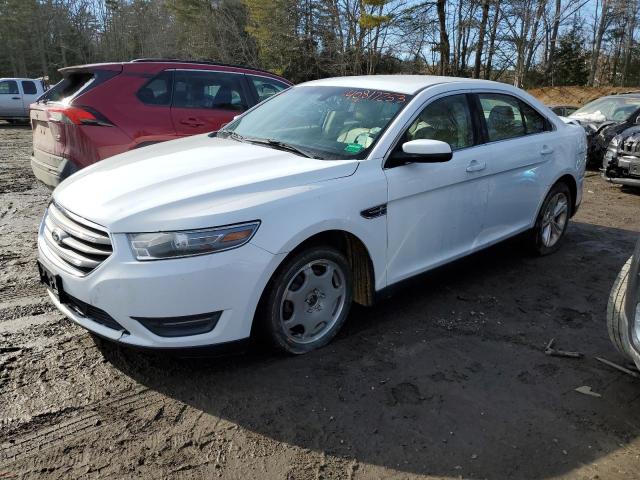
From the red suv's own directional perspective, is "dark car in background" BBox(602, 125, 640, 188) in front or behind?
in front

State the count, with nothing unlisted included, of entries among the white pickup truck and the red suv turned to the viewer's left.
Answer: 1

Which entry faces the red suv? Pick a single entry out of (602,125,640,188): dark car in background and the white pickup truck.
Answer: the dark car in background

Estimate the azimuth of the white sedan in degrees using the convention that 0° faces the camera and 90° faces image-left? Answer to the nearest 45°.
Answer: approximately 45°

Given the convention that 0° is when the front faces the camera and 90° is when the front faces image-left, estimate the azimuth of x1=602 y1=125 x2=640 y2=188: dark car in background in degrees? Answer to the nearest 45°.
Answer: approximately 45°

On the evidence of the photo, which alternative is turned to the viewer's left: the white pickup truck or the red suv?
the white pickup truck

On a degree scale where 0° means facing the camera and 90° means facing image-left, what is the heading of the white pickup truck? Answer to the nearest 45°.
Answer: approximately 90°

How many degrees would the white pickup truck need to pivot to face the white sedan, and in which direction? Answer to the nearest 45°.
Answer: approximately 90° to its left

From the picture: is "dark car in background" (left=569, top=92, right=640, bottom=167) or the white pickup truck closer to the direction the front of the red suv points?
the dark car in background

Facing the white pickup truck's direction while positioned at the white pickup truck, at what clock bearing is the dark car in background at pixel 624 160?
The dark car in background is roughly at 8 o'clock from the white pickup truck.
